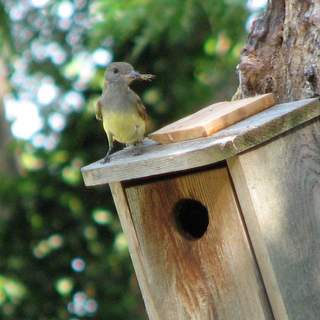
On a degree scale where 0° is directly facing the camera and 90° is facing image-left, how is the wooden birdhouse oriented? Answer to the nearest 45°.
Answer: approximately 45°
